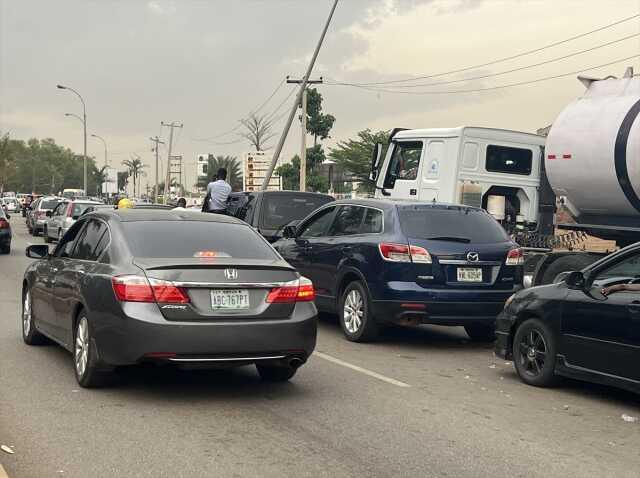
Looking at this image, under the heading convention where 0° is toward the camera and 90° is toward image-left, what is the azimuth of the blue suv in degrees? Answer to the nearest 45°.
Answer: approximately 135°

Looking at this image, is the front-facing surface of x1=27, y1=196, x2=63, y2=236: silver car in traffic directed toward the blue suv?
no

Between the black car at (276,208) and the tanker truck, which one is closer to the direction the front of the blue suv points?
the black car

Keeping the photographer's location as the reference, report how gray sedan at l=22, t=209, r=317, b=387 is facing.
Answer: facing away from the viewer and to the left of the viewer

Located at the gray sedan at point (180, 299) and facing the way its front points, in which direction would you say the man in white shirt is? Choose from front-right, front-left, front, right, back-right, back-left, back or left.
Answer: front-right

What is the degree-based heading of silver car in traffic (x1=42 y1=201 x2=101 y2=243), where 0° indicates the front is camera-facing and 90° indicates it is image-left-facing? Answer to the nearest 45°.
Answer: approximately 135°

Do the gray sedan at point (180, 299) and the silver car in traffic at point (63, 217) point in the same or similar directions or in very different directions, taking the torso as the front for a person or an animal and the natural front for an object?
same or similar directions

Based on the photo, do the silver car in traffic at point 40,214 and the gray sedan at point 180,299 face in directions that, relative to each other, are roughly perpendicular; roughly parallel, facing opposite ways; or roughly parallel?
roughly parallel

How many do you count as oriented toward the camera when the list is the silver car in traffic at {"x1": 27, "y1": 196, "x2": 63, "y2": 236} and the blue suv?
0

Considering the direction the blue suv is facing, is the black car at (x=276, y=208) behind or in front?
in front

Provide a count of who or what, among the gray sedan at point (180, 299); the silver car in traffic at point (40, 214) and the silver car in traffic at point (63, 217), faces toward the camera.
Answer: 0

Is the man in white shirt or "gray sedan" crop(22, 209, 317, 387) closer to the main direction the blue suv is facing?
the man in white shirt

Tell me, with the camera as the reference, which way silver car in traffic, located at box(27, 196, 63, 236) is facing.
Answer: facing away from the viewer and to the left of the viewer

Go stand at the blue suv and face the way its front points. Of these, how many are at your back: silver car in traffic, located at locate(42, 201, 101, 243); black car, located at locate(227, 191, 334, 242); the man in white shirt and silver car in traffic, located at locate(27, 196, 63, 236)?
0
